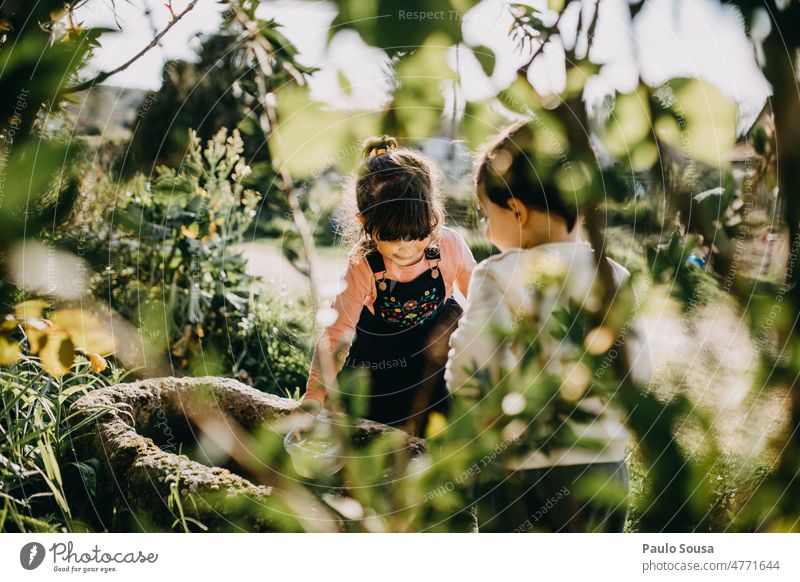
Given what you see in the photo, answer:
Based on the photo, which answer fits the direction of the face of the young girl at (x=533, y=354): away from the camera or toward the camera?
away from the camera

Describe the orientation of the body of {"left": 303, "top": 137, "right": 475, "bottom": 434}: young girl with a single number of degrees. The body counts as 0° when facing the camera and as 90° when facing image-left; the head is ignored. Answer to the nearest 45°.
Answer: approximately 0°

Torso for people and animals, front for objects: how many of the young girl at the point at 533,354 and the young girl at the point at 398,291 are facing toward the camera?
1

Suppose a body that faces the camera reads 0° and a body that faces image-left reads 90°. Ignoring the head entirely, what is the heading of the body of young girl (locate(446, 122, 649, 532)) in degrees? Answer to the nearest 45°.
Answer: approximately 135°
